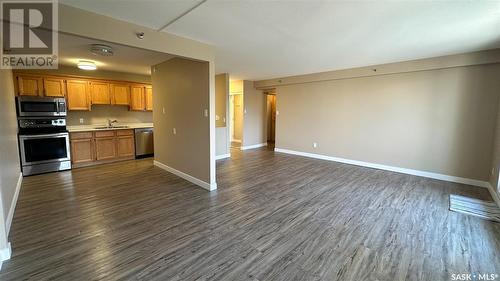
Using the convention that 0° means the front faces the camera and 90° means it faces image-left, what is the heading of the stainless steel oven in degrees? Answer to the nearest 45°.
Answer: approximately 0°

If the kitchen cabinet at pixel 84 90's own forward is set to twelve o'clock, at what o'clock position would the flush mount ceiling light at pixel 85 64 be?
The flush mount ceiling light is roughly at 12 o'clock from the kitchen cabinet.

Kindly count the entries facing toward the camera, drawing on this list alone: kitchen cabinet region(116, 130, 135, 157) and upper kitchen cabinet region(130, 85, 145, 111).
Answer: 2

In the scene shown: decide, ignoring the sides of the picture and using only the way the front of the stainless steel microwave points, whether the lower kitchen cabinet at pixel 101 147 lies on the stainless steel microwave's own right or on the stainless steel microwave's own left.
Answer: on the stainless steel microwave's own left
